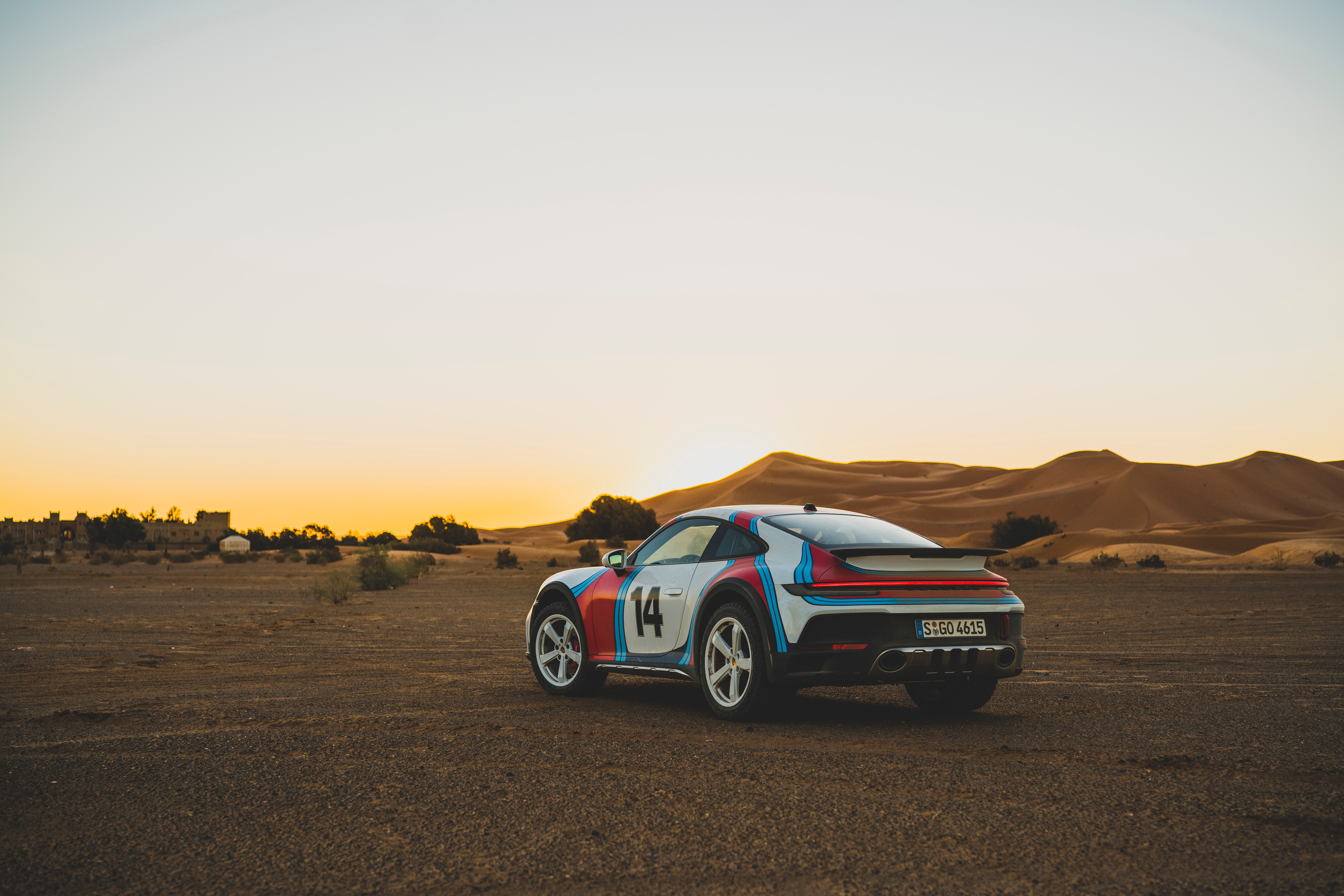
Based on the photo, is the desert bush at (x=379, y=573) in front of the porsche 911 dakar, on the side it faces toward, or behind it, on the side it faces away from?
in front

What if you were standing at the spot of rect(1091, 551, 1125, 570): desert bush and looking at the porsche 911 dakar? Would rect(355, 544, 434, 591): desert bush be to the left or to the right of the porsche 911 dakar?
right

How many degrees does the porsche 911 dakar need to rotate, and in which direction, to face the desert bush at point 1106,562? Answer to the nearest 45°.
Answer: approximately 45° to its right

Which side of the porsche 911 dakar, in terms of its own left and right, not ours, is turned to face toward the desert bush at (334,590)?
front

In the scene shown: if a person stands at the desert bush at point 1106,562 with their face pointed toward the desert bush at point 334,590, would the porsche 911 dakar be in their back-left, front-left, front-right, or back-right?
front-left

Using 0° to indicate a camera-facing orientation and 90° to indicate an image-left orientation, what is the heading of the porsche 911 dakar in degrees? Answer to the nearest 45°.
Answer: approximately 135°
